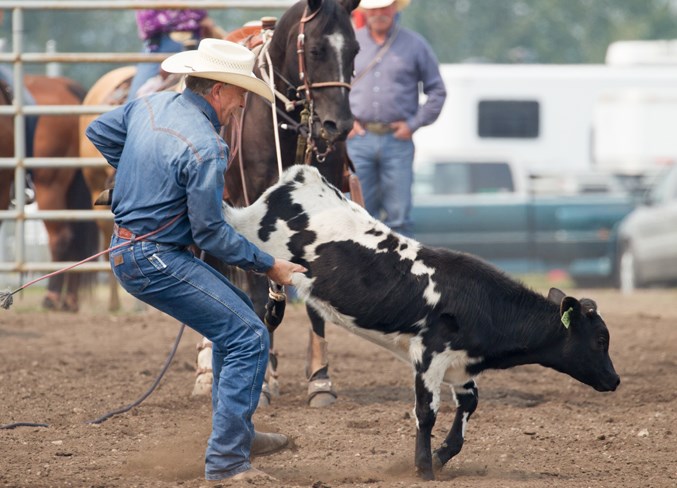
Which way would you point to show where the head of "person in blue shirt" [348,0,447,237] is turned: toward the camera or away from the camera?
toward the camera

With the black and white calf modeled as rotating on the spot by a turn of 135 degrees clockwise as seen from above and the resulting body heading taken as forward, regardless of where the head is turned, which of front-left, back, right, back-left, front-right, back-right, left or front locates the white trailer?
back-right

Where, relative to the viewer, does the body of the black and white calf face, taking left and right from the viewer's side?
facing to the right of the viewer

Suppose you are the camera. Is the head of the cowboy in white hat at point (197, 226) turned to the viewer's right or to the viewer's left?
to the viewer's right

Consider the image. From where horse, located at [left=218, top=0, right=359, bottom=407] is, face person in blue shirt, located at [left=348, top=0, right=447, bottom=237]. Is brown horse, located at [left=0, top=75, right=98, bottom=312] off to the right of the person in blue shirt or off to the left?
left
